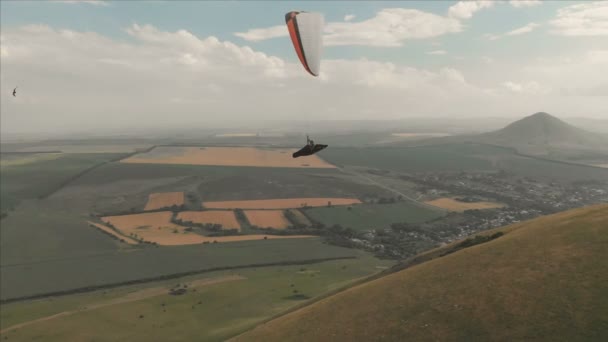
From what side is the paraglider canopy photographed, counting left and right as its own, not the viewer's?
left
